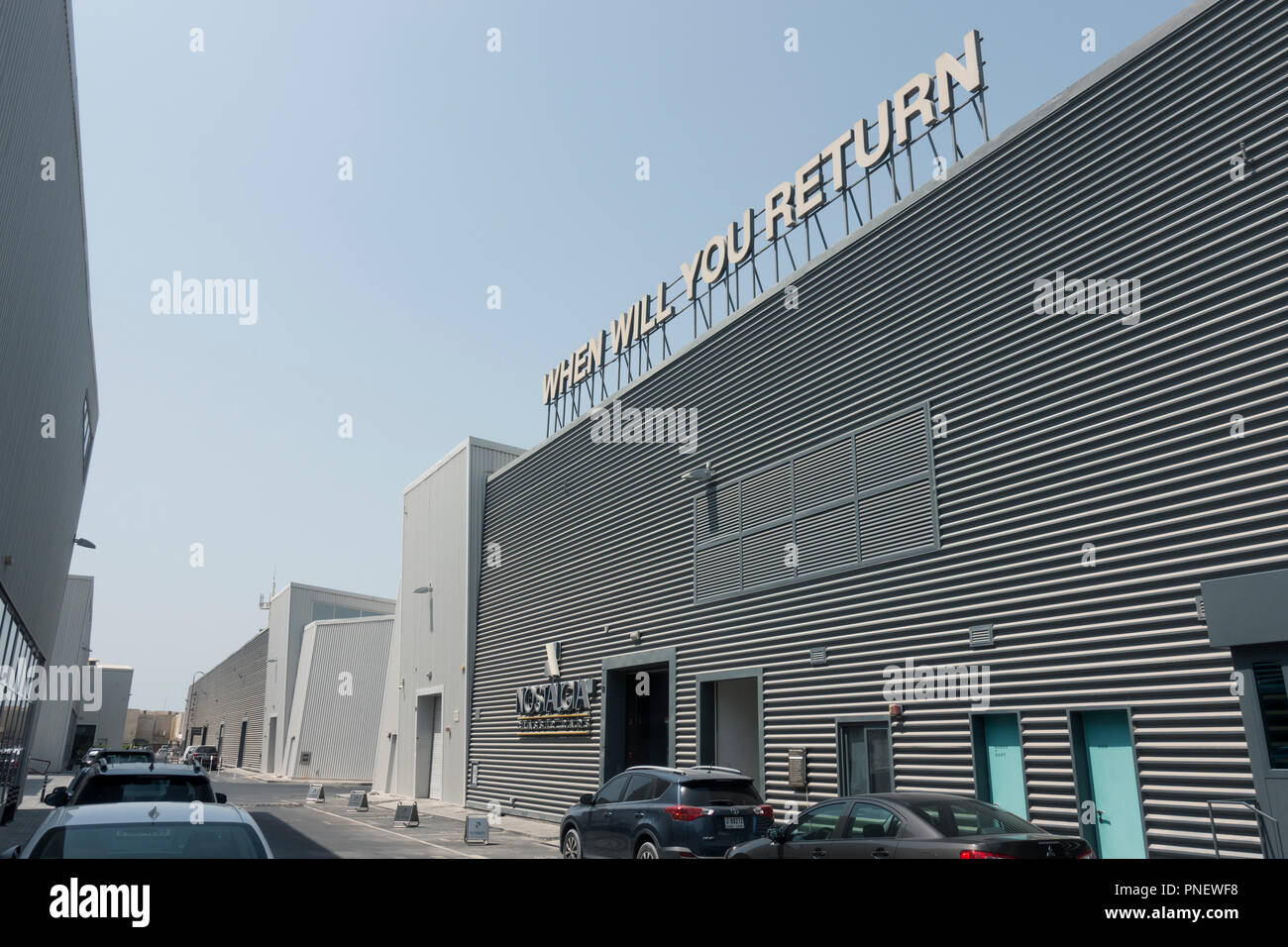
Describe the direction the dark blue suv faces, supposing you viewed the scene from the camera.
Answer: facing away from the viewer and to the left of the viewer

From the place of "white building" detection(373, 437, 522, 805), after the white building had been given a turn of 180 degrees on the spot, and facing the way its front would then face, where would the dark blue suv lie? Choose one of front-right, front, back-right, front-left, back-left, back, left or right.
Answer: back-right

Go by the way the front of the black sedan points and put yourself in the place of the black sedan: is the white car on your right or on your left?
on your left

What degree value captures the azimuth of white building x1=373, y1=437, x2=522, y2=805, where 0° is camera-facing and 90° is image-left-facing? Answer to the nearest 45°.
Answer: approximately 45°

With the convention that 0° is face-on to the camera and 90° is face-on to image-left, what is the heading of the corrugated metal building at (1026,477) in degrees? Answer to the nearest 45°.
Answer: approximately 45°

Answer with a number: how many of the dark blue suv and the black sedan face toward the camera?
0

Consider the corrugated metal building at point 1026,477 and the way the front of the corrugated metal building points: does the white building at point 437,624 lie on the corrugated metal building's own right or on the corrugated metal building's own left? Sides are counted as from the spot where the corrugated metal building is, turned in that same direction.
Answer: on the corrugated metal building's own right

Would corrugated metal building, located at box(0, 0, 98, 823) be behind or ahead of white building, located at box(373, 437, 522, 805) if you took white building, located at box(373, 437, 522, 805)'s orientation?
ahead

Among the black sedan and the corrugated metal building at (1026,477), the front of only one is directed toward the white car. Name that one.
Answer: the corrugated metal building

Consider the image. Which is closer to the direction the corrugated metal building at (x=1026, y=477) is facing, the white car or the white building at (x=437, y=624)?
the white car
